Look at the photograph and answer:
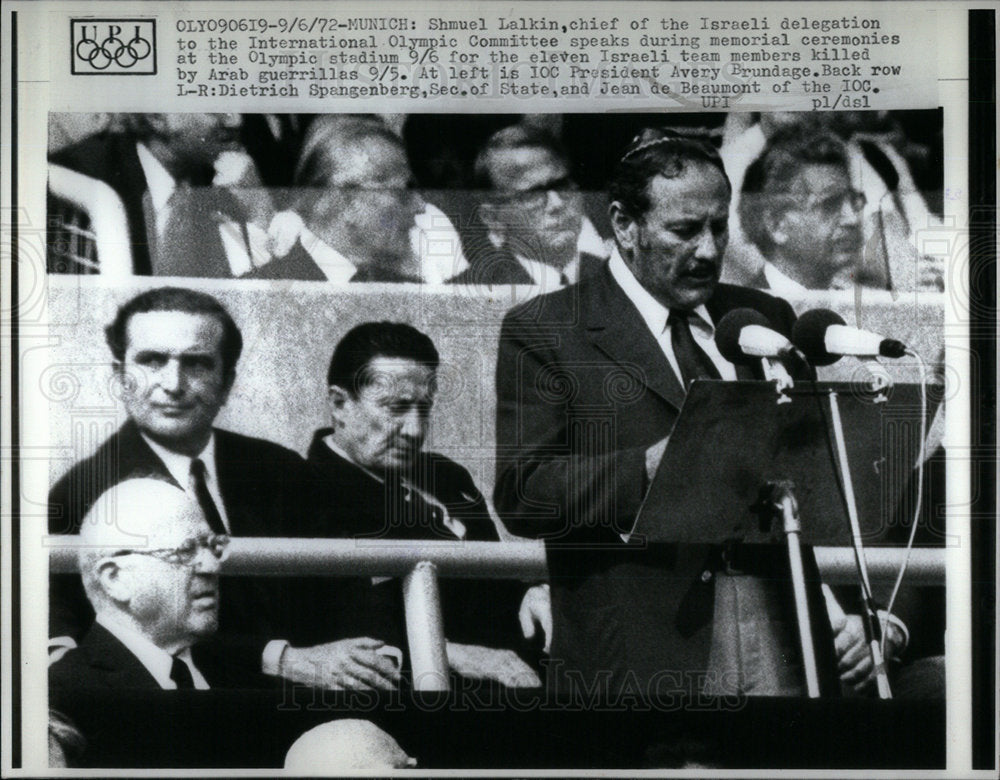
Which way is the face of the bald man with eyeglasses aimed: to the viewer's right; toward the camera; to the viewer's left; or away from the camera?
to the viewer's right

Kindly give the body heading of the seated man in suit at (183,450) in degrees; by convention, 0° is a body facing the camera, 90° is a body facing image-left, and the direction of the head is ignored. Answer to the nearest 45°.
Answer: approximately 315°

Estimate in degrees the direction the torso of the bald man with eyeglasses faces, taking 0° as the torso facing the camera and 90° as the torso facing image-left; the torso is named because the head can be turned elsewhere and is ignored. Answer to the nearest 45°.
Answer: approximately 315°

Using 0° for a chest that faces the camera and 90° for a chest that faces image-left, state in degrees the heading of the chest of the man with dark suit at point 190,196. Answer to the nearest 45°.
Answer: approximately 315°

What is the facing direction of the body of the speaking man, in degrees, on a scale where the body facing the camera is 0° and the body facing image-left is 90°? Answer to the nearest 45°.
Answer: approximately 315°
